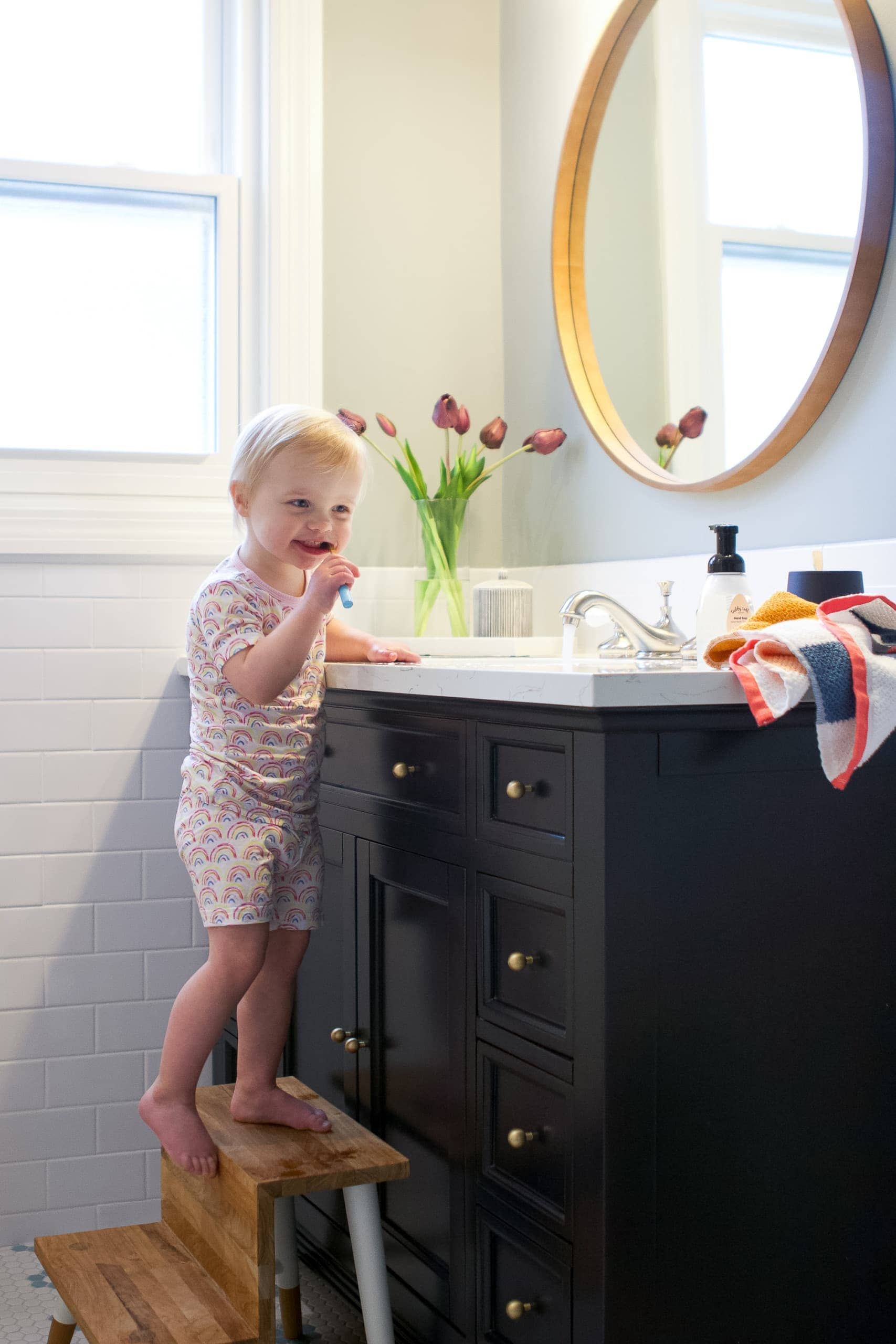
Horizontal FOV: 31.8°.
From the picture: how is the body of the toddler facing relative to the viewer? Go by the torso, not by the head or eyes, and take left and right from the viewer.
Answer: facing the viewer and to the right of the viewer

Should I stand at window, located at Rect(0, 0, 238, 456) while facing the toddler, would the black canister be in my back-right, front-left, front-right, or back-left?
front-left

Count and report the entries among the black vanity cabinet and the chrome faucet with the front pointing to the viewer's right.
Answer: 0

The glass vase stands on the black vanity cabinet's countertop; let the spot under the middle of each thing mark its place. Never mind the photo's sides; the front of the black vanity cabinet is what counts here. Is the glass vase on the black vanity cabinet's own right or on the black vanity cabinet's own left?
on the black vanity cabinet's own right

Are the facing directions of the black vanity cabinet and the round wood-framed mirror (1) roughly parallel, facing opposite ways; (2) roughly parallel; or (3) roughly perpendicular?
roughly parallel

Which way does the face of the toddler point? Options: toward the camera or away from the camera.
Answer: toward the camera

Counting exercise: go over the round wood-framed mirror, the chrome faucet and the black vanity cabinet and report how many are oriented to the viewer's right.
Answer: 0

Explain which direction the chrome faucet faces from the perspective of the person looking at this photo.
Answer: facing the viewer and to the left of the viewer

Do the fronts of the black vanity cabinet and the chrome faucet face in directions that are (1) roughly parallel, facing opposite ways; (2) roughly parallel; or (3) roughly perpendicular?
roughly parallel

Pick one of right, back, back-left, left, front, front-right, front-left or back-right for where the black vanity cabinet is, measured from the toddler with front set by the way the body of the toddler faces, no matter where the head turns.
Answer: front

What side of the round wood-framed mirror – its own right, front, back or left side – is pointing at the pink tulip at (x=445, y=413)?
right

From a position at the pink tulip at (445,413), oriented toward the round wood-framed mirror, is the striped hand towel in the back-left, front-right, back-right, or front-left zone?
front-right
